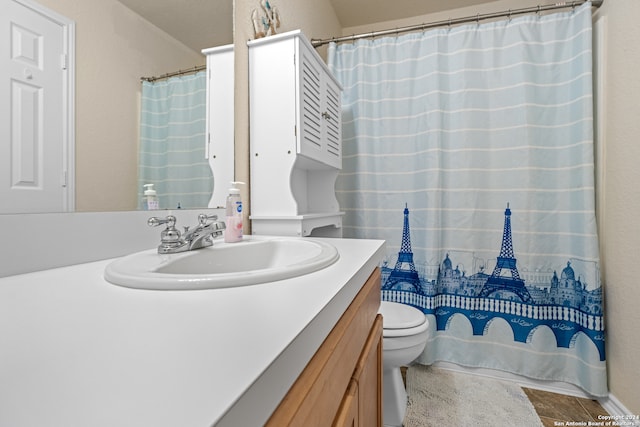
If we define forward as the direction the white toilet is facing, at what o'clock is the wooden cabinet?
The wooden cabinet is roughly at 3 o'clock from the white toilet.

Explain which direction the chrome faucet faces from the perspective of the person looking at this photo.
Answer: facing the viewer and to the right of the viewer

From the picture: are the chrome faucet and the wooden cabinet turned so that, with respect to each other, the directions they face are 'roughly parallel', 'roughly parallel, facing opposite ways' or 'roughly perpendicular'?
roughly parallel

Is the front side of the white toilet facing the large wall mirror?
no

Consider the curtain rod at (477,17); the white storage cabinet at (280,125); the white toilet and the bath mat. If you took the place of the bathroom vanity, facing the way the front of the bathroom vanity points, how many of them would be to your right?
0

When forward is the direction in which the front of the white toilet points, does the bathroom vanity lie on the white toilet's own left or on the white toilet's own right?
on the white toilet's own right

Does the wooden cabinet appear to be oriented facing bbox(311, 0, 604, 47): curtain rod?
no

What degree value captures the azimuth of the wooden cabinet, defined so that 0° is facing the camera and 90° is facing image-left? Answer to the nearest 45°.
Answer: approximately 270°
